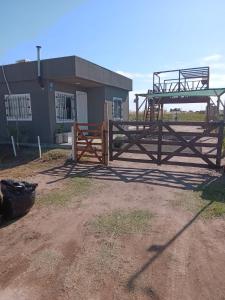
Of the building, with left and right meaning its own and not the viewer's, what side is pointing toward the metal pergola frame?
left

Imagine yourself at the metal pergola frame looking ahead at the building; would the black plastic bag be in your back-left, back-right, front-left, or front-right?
front-left

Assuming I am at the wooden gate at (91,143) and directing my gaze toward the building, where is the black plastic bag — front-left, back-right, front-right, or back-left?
back-left

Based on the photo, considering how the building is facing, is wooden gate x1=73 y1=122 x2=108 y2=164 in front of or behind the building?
in front

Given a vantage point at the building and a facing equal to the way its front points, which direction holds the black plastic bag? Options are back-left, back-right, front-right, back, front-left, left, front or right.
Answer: front-right

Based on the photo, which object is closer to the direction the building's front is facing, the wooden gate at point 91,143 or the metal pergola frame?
the wooden gate

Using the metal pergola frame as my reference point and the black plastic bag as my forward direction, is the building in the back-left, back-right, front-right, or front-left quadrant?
front-right

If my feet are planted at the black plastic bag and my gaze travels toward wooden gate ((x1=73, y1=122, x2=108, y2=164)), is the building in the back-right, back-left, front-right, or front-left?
front-left

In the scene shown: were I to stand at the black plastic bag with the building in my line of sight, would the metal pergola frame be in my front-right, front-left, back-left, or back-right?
front-right

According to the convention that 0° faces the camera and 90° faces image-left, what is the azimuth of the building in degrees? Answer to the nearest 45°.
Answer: approximately 315°
